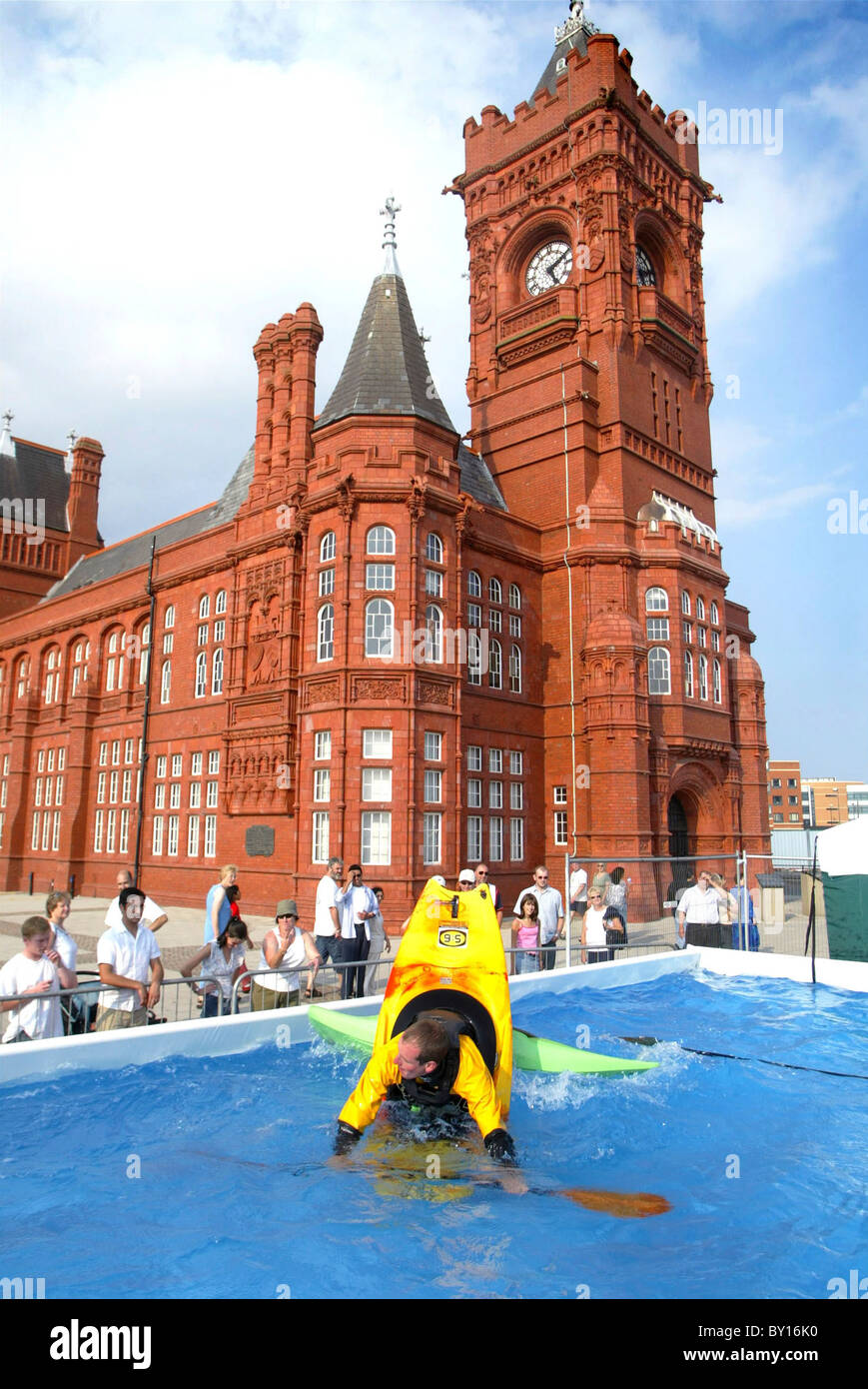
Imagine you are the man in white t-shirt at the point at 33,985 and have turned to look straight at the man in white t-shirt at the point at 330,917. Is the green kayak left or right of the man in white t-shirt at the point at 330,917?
right

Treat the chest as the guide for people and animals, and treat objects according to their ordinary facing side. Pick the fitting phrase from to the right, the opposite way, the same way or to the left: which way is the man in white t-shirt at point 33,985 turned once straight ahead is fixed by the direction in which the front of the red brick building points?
the same way

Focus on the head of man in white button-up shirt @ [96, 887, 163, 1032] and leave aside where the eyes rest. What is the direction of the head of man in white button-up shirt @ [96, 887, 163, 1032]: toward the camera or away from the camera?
toward the camera

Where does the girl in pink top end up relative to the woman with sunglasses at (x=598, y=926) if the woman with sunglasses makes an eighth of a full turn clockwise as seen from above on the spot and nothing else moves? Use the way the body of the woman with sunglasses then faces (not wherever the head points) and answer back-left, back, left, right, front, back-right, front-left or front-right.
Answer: front

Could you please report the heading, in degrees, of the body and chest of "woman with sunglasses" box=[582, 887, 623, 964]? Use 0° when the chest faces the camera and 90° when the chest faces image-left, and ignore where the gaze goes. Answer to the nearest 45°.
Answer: approximately 0°

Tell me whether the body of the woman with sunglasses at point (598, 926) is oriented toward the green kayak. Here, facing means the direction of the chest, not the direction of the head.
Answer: yes

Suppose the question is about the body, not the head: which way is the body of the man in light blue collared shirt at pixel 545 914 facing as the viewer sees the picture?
toward the camera

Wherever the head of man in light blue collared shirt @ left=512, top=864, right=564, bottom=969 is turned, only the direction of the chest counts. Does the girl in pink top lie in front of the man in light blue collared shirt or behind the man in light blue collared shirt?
in front

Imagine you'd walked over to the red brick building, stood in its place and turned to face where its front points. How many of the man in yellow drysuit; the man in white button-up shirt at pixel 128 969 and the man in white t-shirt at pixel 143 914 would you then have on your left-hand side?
0

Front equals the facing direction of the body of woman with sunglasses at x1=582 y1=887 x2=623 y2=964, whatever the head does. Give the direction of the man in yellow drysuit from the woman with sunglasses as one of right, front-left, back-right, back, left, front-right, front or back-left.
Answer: front

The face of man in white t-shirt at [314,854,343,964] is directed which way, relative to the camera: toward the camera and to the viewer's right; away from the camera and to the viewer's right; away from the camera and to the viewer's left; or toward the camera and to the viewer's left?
toward the camera and to the viewer's right

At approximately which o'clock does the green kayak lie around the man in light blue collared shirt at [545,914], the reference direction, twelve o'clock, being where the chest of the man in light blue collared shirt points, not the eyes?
The green kayak is roughly at 12 o'clock from the man in light blue collared shirt.

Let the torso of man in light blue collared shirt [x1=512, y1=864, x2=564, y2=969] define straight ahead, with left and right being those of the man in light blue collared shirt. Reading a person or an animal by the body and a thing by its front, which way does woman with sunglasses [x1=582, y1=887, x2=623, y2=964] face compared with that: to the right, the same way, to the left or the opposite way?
the same way

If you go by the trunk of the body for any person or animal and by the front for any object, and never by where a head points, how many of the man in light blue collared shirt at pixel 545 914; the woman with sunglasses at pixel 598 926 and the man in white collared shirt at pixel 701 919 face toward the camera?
3

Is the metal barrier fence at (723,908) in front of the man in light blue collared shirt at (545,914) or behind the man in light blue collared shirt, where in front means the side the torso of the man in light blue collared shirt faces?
behind

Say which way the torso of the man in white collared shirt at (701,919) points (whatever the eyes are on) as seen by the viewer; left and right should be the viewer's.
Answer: facing the viewer

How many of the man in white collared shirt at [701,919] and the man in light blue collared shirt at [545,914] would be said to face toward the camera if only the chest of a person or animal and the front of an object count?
2

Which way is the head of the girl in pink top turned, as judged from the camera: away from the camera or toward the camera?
toward the camera
